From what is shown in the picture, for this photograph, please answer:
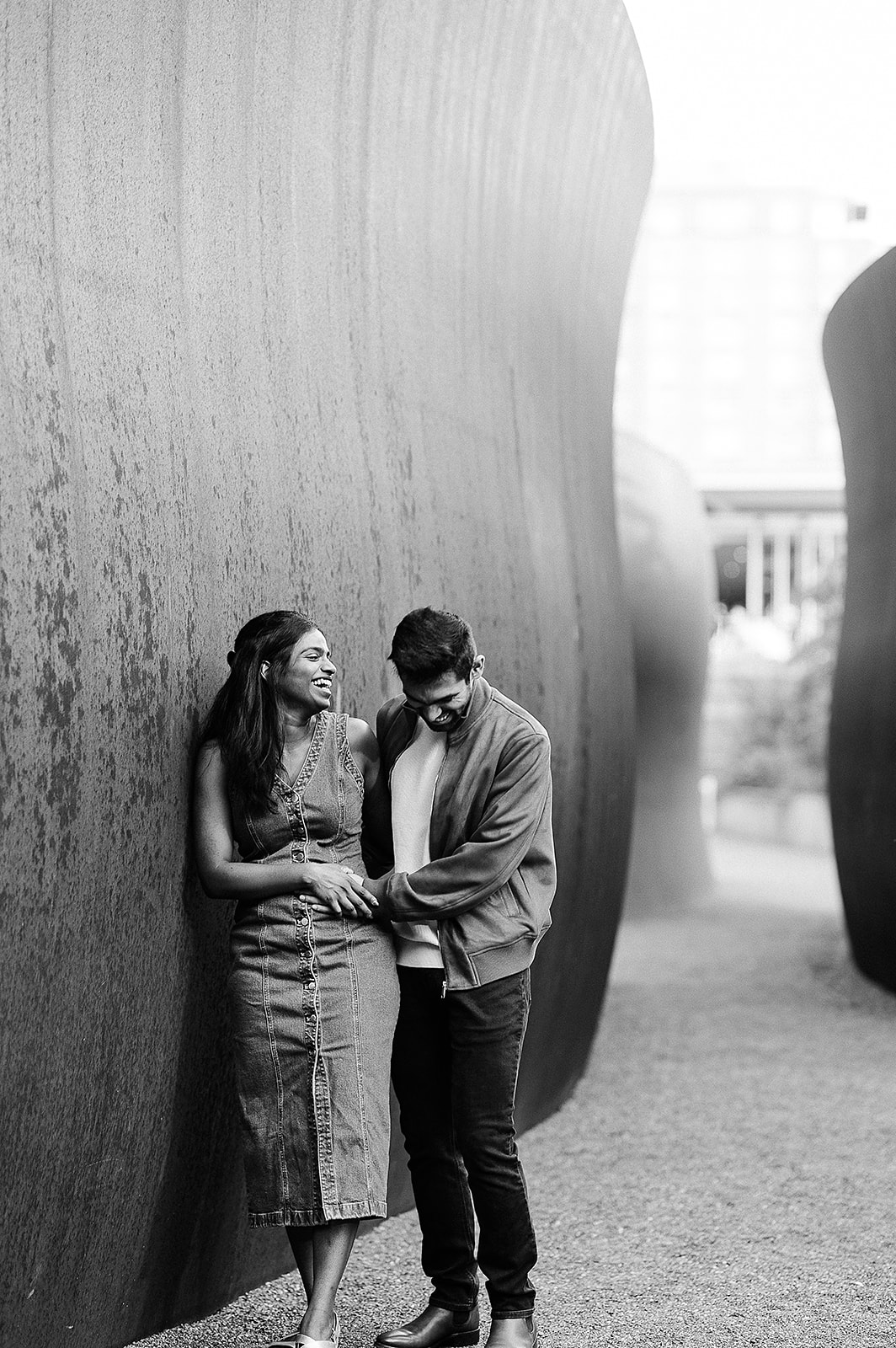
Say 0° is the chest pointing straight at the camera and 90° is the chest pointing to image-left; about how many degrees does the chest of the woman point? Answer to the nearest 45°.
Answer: approximately 0°

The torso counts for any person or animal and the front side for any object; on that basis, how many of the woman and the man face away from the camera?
0

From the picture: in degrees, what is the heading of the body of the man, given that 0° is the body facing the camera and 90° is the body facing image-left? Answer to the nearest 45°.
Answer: approximately 45°

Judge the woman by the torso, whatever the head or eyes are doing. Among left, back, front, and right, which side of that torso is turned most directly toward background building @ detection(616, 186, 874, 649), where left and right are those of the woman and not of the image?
back

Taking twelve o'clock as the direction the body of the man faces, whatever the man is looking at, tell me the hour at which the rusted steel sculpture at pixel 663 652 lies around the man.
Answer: The rusted steel sculpture is roughly at 5 o'clock from the man.

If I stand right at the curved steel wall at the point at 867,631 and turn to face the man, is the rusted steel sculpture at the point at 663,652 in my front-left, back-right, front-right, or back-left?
back-right

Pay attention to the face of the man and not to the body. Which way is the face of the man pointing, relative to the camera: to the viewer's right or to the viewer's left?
to the viewer's left

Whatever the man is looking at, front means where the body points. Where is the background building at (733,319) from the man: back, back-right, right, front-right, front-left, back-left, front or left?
back-right
